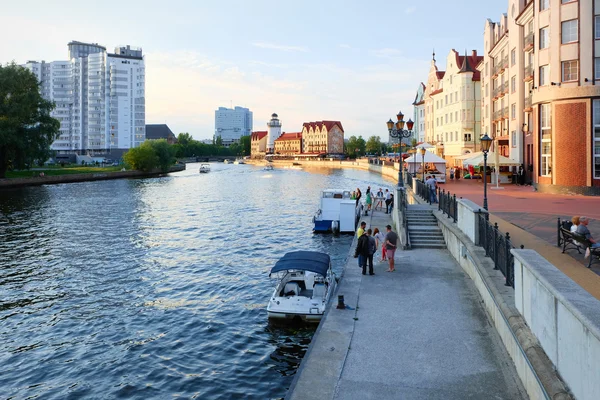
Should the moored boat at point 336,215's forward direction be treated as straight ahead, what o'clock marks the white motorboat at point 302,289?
The white motorboat is roughly at 6 o'clock from the moored boat.

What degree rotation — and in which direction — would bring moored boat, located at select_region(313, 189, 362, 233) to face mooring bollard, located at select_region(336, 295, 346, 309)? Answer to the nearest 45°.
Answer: approximately 180°

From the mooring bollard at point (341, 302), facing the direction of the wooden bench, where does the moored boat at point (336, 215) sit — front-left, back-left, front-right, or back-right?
front-left

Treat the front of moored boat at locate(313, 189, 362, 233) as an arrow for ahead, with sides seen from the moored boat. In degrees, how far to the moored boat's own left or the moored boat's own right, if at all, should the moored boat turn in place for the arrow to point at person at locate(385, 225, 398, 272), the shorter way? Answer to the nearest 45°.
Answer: approximately 180°

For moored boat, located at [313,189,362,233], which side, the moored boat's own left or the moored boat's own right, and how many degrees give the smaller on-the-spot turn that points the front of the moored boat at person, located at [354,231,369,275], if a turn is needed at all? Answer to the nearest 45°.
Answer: approximately 180°

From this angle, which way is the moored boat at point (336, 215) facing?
away from the camera
